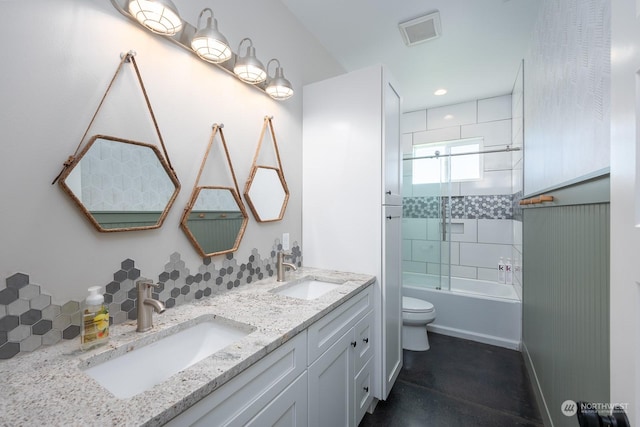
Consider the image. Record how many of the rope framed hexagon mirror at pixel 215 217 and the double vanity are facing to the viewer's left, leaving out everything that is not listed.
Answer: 0

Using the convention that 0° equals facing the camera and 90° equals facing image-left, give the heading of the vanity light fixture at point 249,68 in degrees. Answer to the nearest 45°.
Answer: approximately 315°

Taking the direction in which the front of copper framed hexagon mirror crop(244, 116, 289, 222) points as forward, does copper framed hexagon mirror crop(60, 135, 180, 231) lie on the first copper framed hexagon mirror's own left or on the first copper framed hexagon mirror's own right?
on the first copper framed hexagon mirror's own right

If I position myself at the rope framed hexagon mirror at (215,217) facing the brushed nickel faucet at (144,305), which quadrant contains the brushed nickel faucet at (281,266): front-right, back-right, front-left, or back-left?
back-left

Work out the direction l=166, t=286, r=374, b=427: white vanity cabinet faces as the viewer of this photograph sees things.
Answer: facing the viewer and to the right of the viewer
